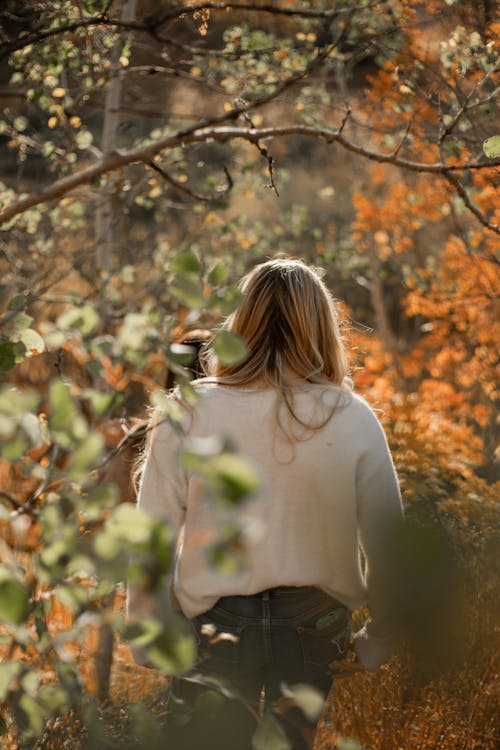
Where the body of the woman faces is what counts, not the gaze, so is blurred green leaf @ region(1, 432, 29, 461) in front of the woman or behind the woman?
behind

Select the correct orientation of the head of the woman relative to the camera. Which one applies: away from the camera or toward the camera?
away from the camera

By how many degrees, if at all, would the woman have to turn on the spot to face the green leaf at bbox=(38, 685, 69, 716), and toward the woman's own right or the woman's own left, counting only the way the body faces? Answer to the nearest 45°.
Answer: approximately 180°

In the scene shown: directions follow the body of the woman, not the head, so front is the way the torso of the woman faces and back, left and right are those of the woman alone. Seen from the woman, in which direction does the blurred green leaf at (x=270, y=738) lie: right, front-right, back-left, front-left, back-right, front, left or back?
back

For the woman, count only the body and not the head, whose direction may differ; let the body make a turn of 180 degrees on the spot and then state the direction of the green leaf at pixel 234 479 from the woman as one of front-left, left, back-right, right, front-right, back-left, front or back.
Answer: front

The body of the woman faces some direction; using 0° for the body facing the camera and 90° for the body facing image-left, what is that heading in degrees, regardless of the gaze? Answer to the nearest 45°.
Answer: approximately 180°

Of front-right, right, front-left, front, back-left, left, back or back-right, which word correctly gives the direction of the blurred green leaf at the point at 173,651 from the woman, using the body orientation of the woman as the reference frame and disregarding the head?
back

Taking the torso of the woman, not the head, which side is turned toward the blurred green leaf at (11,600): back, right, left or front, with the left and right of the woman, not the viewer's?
back
